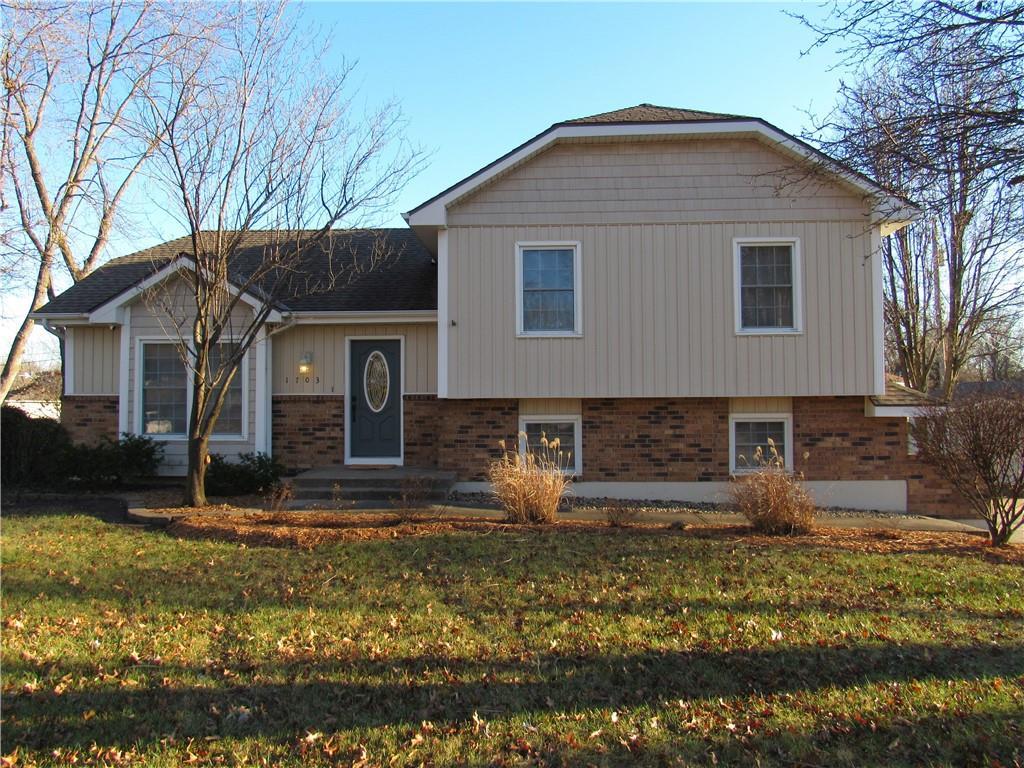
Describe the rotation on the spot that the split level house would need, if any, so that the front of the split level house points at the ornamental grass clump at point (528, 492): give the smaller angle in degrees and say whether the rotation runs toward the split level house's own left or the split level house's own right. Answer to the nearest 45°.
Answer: approximately 45° to the split level house's own right

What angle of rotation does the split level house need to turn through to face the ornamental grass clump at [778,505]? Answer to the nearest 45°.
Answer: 0° — it already faces it

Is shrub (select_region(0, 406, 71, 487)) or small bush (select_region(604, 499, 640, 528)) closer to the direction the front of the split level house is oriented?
the small bush

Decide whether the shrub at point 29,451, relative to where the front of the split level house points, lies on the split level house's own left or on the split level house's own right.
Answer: on the split level house's own right

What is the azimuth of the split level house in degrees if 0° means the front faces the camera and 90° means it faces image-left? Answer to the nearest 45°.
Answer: approximately 0°

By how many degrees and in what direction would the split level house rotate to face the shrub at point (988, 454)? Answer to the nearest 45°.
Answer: approximately 45° to its left

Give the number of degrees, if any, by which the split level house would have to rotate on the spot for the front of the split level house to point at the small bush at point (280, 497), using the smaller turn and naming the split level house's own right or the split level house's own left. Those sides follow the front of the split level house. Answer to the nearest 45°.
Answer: approximately 90° to the split level house's own right
